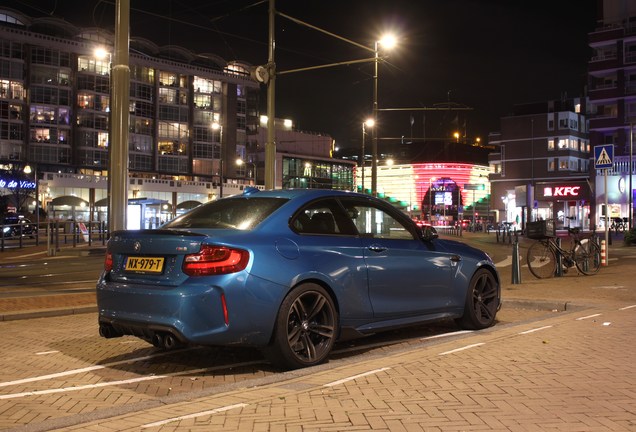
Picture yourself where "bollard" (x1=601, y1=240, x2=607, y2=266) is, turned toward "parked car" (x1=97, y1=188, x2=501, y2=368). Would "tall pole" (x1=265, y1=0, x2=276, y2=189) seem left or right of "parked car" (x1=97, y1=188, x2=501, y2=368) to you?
right

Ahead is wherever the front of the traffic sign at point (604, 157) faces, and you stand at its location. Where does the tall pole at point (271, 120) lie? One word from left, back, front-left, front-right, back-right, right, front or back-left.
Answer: front-right

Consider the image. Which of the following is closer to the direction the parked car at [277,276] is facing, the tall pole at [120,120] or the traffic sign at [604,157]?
the traffic sign

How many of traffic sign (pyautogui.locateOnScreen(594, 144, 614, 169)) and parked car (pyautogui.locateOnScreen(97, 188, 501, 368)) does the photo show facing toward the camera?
1

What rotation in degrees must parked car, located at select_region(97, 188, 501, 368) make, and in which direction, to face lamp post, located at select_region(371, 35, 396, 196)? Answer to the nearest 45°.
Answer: approximately 45° to its left

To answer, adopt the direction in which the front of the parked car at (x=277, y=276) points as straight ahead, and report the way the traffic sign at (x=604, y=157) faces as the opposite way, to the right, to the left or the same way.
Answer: the opposite way

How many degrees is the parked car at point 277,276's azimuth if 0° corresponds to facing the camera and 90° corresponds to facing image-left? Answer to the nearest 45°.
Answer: approximately 225°

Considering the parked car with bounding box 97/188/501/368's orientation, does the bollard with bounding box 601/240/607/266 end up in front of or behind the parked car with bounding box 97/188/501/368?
in front

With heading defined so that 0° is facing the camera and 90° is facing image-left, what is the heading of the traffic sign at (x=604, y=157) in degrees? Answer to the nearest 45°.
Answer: approximately 0°

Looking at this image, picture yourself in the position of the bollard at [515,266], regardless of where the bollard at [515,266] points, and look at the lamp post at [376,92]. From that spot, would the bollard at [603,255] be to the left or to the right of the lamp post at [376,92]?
right
